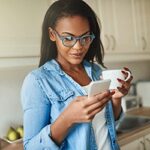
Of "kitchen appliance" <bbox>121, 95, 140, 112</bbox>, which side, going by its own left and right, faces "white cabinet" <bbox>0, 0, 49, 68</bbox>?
right

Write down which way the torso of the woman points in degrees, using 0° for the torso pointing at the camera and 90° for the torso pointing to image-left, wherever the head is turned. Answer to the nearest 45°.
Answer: approximately 315°

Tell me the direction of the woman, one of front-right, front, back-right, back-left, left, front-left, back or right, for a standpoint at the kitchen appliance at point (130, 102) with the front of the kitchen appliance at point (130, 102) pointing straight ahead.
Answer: front-right

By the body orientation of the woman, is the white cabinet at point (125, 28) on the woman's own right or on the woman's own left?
on the woman's own left

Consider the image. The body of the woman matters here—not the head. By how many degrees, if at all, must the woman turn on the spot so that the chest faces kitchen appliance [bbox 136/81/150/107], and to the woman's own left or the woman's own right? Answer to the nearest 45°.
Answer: approximately 90° to the woman's own left

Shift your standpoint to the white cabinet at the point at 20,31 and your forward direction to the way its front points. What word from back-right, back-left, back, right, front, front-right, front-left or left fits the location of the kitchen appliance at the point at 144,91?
back-left

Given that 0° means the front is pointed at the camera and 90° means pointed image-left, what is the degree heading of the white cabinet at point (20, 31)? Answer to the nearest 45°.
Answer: approximately 0°

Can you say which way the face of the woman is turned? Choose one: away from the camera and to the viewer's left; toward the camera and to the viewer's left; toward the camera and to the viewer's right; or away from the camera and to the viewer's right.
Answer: toward the camera and to the viewer's right

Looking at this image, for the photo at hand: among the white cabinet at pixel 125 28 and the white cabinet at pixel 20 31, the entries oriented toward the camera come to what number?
2
